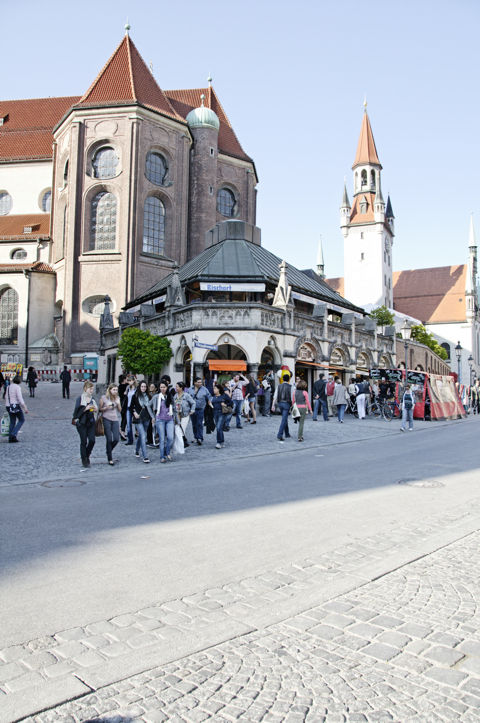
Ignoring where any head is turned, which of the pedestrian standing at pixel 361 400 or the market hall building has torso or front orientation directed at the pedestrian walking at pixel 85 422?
the market hall building

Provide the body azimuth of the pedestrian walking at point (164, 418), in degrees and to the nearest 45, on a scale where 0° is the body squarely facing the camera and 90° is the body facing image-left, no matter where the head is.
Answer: approximately 0°

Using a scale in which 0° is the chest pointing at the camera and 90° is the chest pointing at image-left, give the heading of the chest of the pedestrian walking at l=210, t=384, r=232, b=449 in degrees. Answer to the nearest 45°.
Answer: approximately 45°

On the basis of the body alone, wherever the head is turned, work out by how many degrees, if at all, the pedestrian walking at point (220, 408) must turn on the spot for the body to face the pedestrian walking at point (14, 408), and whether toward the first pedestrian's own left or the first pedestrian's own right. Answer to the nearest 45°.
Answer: approximately 45° to the first pedestrian's own right

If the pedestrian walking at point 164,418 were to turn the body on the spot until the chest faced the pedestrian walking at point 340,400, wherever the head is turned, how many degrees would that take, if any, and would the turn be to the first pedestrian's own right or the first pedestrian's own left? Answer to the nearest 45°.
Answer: approximately 135° to the first pedestrian's own left
